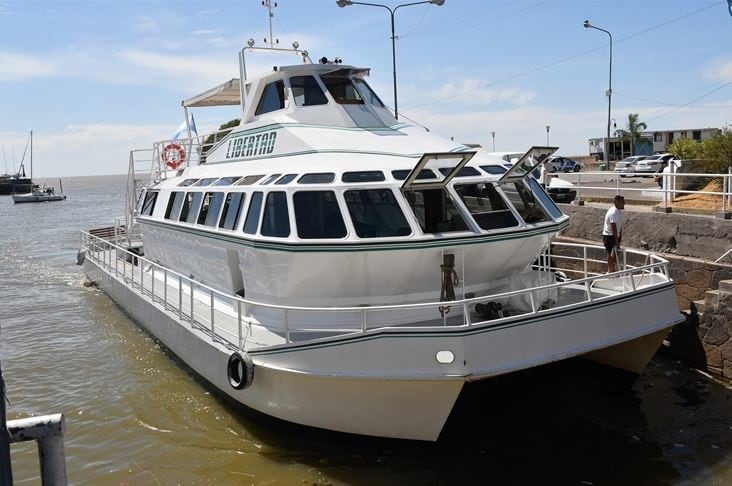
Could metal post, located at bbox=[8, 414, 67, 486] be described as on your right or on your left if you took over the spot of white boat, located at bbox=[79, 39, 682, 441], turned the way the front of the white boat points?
on your right

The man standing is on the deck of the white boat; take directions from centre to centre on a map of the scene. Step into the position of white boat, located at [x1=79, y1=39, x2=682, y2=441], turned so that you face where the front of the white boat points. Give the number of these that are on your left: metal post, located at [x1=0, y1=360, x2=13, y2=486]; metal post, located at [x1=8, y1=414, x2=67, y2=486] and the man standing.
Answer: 1

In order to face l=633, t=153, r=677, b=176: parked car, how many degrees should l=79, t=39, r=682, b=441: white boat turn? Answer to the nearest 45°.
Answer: approximately 90° to its left

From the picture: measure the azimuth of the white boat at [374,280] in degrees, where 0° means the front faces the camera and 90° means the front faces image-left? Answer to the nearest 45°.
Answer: approximately 315°

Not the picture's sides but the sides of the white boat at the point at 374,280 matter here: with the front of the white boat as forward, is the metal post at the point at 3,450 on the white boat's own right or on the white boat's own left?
on the white boat's own right
